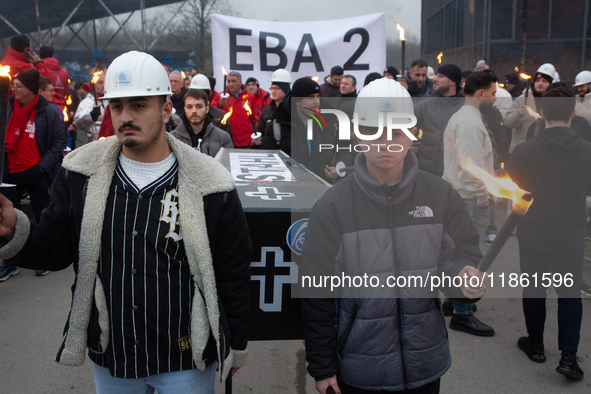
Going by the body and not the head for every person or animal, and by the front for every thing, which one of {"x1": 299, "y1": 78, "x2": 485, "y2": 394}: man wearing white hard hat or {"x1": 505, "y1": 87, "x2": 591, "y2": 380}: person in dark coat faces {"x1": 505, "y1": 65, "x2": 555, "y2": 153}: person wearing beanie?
the person in dark coat

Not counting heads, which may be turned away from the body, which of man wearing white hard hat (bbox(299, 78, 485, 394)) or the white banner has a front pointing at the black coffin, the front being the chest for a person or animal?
the white banner

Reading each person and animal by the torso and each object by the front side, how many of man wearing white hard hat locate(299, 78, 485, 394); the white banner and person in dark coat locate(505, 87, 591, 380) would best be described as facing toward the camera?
2

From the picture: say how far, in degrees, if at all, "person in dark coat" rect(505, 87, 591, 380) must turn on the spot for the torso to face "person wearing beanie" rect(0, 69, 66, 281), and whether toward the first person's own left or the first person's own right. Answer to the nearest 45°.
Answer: approximately 90° to the first person's own left

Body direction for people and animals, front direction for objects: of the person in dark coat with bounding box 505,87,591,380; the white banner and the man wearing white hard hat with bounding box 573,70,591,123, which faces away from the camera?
the person in dark coat

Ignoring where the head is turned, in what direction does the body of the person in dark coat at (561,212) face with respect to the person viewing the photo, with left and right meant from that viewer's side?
facing away from the viewer

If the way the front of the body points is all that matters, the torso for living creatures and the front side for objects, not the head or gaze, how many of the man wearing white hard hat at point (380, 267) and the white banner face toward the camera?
2

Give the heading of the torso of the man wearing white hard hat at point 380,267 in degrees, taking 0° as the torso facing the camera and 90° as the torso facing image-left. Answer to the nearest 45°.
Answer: approximately 0°
